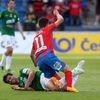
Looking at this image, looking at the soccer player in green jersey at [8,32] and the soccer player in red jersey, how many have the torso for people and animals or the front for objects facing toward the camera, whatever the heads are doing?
1

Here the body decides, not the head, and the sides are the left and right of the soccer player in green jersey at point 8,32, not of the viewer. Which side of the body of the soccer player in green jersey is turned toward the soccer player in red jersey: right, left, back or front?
front

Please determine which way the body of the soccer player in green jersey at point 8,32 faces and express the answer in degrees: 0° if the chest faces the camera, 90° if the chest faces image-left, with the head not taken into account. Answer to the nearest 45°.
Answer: approximately 0°

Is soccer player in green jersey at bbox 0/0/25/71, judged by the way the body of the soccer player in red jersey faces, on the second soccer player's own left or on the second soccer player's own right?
on the second soccer player's own left

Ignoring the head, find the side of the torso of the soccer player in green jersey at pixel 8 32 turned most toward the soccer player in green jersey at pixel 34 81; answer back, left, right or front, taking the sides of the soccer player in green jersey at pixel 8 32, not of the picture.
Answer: front

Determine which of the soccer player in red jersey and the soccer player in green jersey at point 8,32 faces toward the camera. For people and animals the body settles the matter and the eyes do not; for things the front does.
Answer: the soccer player in green jersey

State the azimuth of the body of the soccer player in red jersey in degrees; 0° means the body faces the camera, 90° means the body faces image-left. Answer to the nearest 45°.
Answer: approximately 225°
